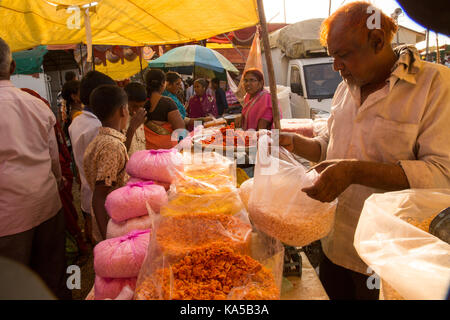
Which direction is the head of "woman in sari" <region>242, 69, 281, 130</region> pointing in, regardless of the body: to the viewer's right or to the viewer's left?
to the viewer's left

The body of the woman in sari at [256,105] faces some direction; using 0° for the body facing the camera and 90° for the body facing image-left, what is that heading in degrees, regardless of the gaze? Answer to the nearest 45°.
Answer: approximately 45°

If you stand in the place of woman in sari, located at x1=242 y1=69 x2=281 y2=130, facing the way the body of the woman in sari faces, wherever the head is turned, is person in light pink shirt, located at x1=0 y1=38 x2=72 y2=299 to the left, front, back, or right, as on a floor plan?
front

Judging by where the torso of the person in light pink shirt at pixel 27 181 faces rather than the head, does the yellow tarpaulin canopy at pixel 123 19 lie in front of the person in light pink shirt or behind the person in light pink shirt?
in front

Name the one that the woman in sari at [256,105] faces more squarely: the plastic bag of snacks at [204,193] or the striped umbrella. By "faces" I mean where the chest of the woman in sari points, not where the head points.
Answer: the plastic bag of snacks

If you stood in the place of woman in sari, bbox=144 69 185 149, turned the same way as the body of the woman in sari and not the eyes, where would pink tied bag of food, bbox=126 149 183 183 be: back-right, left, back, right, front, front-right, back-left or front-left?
back-right

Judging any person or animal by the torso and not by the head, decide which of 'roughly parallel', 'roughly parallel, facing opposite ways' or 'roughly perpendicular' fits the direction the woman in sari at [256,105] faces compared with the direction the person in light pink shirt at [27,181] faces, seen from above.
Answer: roughly perpendicular

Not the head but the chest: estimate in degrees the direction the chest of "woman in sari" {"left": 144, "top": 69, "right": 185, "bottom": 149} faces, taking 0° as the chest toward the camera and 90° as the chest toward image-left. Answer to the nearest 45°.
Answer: approximately 225°

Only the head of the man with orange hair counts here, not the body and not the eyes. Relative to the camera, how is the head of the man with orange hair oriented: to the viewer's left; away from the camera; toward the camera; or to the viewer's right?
to the viewer's left
